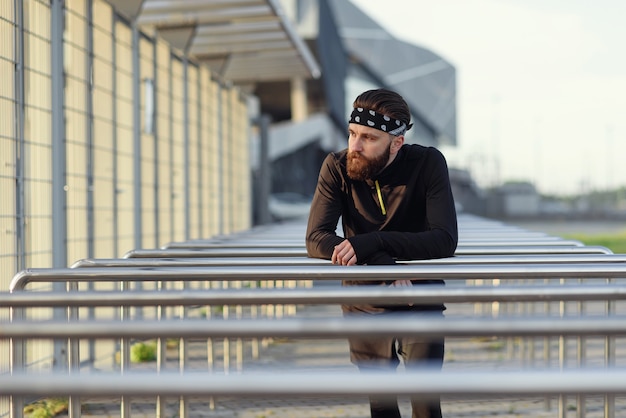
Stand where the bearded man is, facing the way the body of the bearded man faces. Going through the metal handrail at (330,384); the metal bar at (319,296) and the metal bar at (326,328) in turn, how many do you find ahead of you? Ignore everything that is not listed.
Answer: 3

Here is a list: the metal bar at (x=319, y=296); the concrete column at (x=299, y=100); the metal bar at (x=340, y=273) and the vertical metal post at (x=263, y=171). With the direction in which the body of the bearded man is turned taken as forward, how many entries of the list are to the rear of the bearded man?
2

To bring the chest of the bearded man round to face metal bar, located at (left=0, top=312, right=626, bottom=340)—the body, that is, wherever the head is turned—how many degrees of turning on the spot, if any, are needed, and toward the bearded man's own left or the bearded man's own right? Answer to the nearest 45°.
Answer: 0° — they already face it

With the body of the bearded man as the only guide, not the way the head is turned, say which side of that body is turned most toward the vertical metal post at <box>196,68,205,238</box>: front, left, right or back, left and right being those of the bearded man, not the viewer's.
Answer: back

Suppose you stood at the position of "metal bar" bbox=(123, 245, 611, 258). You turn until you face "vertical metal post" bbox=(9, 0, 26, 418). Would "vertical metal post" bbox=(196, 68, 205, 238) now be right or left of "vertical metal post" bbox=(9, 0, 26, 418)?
right

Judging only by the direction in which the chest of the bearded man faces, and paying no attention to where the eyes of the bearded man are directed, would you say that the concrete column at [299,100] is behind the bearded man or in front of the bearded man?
behind

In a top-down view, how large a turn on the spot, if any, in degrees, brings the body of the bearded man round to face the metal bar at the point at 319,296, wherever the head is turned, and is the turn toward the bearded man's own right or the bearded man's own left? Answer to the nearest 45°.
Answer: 0° — they already face it

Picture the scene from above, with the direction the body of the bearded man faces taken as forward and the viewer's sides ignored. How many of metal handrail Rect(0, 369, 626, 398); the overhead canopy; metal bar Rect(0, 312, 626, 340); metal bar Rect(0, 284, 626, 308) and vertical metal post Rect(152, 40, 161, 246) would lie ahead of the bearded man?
3

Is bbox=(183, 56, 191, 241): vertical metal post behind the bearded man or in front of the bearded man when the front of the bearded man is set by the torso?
behind

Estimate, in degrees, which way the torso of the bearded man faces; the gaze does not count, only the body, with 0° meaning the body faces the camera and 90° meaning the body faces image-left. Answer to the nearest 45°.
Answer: approximately 0°

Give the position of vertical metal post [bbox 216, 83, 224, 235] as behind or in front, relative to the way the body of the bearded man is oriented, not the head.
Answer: behind

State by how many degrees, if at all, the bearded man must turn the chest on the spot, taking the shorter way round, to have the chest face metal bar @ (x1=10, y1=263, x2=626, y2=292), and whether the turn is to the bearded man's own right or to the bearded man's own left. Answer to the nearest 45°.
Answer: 0° — they already face it

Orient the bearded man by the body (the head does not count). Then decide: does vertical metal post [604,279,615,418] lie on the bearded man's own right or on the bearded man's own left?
on the bearded man's own left
